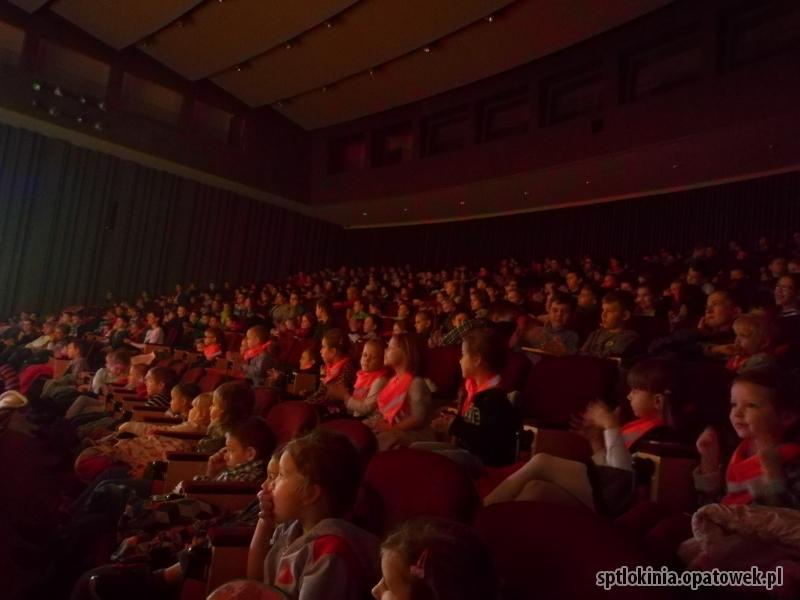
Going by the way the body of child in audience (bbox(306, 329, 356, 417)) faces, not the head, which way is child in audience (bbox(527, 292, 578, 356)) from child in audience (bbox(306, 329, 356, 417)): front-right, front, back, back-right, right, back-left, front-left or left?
back

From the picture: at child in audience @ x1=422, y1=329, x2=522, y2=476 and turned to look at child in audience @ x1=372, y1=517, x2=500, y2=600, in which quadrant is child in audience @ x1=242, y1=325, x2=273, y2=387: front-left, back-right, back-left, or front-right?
back-right

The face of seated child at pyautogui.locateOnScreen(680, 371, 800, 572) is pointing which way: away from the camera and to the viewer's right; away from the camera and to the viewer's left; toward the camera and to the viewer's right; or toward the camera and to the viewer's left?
toward the camera and to the viewer's left

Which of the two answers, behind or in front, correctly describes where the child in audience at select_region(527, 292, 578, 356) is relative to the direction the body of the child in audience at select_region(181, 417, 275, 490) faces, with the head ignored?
behind

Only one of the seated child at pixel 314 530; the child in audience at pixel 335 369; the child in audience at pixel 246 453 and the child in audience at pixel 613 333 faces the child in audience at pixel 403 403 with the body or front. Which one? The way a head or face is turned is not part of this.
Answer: the child in audience at pixel 613 333

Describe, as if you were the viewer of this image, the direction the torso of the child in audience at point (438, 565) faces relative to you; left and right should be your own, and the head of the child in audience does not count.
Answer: facing to the left of the viewer

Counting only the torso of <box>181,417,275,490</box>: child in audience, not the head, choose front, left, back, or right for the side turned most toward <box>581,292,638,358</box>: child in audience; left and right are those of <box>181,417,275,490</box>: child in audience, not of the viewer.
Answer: back

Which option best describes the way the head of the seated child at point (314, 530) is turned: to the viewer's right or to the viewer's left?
to the viewer's left

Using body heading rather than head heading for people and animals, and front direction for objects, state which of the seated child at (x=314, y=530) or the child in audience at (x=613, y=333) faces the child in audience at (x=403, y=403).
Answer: the child in audience at (x=613, y=333)

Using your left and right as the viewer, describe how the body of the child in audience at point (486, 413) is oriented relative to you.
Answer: facing to the left of the viewer

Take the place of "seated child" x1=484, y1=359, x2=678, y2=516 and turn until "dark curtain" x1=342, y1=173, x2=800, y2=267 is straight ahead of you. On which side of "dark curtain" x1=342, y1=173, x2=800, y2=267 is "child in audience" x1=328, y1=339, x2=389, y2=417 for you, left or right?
left

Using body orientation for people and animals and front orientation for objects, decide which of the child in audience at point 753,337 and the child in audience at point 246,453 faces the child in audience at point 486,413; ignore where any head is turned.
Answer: the child in audience at point 753,337

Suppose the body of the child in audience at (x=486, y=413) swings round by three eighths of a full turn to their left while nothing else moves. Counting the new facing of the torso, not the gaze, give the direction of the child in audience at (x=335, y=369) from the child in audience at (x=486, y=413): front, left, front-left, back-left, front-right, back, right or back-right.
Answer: back
